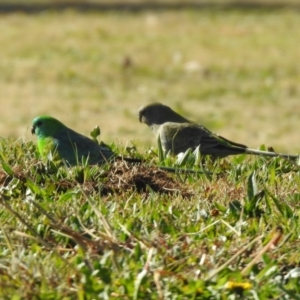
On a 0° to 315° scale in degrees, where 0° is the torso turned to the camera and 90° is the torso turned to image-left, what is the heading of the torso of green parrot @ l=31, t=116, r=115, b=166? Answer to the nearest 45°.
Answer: approximately 90°

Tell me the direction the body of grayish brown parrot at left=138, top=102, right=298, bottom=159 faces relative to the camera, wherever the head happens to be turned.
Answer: to the viewer's left
